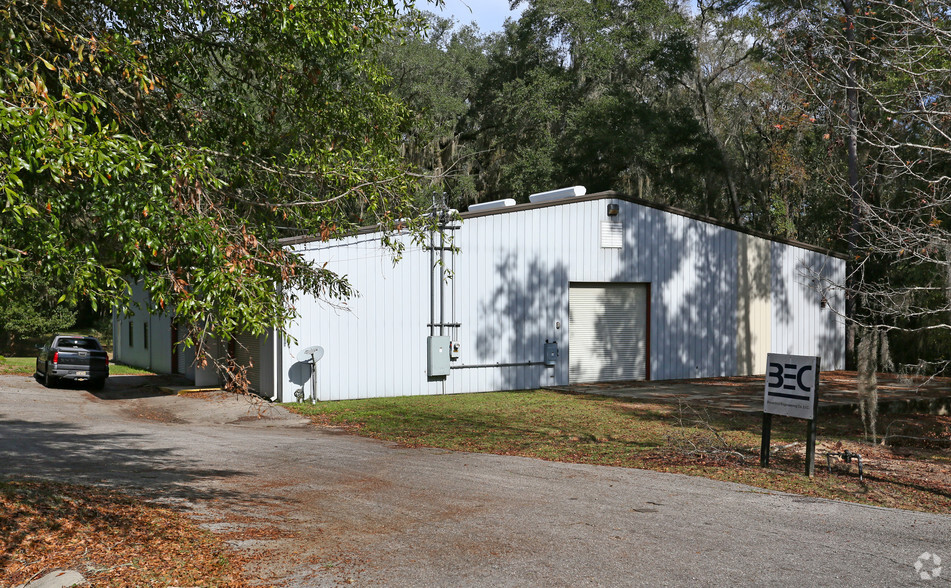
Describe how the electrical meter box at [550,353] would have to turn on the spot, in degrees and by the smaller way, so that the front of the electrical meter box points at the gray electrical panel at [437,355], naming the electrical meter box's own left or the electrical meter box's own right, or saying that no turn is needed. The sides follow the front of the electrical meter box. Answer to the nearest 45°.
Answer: approximately 90° to the electrical meter box's own right

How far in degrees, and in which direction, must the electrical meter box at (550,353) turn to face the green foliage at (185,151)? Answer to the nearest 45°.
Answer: approximately 45° to its right

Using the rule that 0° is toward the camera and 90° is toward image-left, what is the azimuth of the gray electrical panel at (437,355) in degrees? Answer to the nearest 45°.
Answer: approximately 315°

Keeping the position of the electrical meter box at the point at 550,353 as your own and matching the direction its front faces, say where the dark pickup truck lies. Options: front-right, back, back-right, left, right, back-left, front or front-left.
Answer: back-right

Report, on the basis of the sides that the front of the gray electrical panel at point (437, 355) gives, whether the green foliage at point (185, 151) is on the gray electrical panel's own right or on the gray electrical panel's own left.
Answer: on the gray electrical panel's own right

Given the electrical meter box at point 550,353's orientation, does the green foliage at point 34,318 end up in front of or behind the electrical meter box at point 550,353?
behind

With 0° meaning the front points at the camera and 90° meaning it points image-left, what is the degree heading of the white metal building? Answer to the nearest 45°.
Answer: approximately 315°
